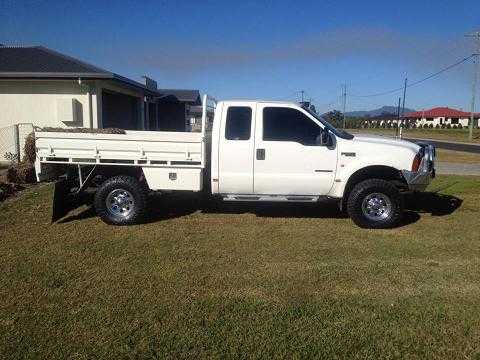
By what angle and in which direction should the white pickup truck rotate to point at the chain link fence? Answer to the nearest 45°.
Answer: approximately 135° to its left

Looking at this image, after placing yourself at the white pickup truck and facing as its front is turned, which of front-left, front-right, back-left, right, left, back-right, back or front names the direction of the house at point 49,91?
back-left

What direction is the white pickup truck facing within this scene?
to the viewer's right
